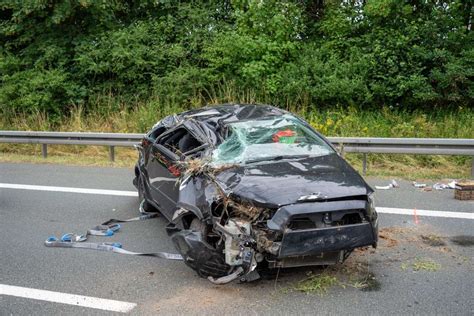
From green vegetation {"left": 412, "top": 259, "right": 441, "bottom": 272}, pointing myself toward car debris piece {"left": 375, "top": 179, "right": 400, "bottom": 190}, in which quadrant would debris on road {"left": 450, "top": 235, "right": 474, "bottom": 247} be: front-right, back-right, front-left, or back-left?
front-right

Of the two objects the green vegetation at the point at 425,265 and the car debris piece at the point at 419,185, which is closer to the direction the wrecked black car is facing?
the green vegetation

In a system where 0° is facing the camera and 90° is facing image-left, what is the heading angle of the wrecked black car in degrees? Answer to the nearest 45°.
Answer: approximately 315°

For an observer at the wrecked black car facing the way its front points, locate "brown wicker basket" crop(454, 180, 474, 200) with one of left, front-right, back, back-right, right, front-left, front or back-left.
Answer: left

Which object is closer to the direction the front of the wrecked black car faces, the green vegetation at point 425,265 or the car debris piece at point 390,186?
the green vegetation

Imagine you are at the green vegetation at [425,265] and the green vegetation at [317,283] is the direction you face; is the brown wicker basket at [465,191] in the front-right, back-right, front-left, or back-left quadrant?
back-right

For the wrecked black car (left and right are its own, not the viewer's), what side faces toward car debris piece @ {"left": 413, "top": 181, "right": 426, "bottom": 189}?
left

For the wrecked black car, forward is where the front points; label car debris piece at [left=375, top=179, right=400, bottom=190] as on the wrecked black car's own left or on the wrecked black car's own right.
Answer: on the wrecked black car's own left

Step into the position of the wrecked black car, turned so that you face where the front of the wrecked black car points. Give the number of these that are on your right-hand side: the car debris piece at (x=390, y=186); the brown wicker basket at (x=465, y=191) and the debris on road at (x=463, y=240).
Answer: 0

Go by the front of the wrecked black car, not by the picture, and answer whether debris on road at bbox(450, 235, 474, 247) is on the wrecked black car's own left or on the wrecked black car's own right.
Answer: on the wrecked black car's own left
